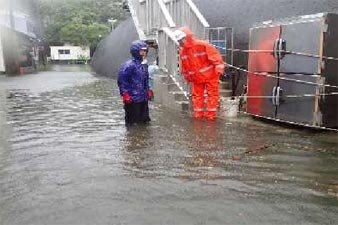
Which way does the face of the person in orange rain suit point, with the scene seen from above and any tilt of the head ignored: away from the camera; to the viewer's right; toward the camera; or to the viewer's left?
to the viewer's left

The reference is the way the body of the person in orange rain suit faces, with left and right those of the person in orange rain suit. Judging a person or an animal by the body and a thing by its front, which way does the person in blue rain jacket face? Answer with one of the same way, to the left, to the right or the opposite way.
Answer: to the left

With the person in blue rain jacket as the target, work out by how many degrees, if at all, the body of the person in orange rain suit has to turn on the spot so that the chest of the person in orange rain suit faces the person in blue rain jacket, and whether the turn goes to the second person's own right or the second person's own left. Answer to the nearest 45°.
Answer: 0° — they already face them

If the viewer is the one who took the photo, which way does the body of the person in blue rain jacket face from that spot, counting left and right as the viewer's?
facing the viewer and to the right of the viewer

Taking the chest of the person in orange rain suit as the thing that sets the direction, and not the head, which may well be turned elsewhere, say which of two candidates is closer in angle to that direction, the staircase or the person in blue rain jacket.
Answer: the person in blue rain jacket

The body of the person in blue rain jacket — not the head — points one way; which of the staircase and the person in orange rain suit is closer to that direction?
the person in orange rain suit

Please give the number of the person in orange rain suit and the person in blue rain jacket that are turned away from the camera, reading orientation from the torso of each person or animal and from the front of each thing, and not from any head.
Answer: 0
